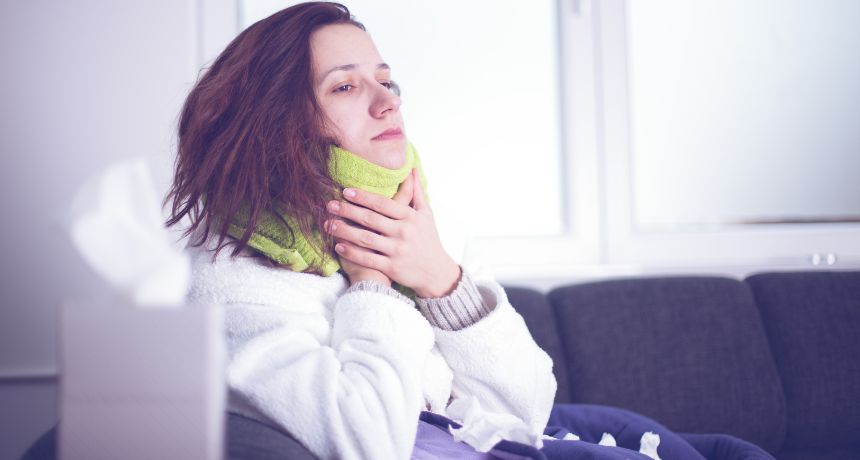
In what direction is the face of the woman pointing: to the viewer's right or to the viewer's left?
to the viewer's right

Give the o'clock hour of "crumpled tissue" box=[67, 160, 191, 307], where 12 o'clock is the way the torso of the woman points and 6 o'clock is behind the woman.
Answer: The crumpled tissue is roughly at 2 o'clock from the woman.

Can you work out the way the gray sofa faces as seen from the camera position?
facing the viewer

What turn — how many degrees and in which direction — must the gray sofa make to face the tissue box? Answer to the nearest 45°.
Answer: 0° — it already faces it
